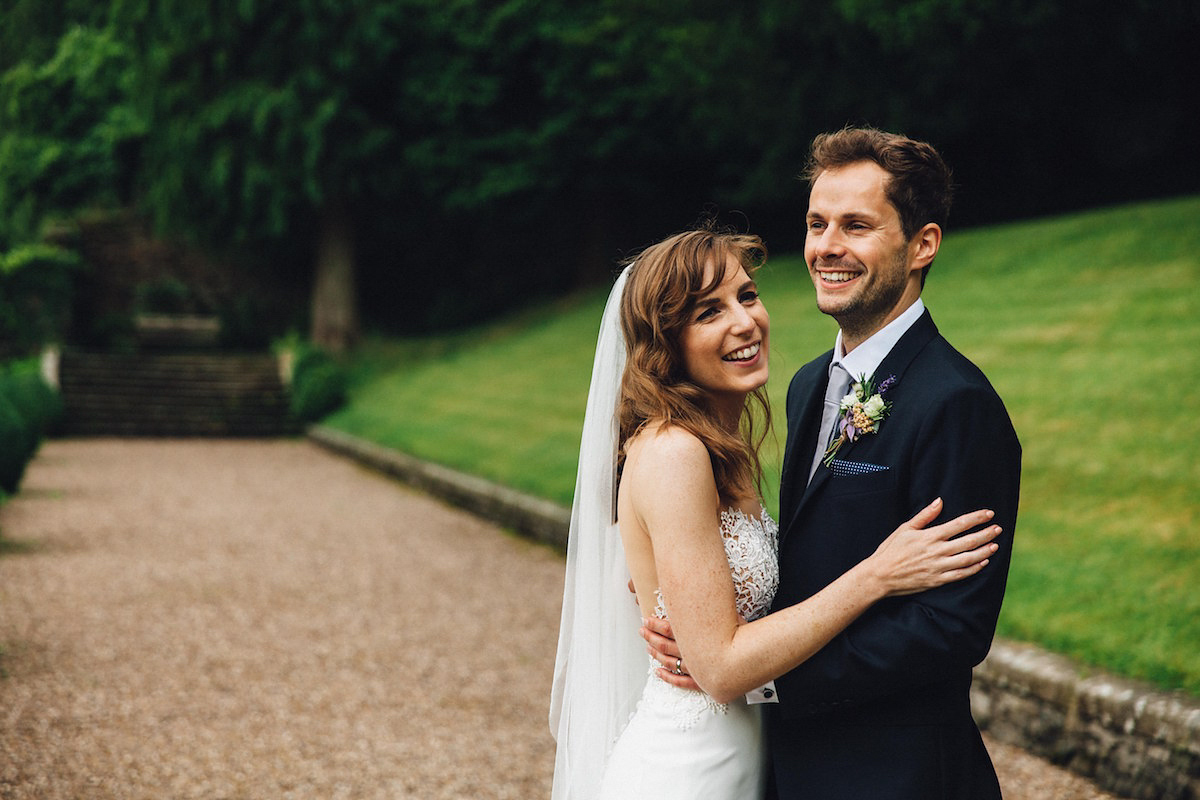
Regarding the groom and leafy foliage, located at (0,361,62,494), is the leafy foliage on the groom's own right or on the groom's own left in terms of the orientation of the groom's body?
on the groom's own right

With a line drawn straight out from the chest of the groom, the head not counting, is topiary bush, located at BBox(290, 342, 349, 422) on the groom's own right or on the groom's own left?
on the groom's own right

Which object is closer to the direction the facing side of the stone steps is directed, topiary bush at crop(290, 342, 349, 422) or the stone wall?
the stone wall

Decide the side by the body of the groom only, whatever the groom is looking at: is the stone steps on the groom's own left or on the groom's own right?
on the groom's own right

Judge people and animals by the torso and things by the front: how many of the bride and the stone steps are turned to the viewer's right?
1

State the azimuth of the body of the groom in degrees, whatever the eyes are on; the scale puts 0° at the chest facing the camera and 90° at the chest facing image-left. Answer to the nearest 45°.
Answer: approximately 45°
